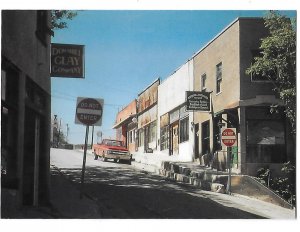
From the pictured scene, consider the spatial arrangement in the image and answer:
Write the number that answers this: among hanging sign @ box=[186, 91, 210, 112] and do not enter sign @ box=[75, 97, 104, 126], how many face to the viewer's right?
0

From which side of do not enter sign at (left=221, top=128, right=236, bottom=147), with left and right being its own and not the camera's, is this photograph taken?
front

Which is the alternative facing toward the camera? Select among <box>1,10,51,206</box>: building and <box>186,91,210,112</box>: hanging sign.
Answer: the hanging sign

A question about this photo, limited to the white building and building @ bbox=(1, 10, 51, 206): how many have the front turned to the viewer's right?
1

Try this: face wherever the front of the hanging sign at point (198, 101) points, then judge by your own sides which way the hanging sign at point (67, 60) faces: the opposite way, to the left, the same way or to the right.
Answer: the same way

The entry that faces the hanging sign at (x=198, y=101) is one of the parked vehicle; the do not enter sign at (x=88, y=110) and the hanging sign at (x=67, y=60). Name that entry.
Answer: the parked vehicle

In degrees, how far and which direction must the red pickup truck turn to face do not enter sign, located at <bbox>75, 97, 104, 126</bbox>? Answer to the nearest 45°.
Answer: approximately 45° to its right

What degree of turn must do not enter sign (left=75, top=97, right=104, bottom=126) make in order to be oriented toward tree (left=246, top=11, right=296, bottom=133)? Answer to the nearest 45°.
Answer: approximately 90° to its left

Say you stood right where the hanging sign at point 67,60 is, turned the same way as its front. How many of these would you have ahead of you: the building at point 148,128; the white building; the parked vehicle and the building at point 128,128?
0

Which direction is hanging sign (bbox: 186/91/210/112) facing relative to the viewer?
toward the camera

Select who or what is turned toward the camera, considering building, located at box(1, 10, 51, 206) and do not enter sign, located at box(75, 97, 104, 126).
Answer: the do not enter sign

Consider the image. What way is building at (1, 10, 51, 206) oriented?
to the viewer's right

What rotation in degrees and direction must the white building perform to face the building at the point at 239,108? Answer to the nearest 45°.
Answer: approximately 90° to its left

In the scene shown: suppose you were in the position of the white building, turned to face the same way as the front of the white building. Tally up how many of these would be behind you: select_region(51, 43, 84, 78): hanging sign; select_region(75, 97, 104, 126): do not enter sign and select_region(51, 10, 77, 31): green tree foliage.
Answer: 0

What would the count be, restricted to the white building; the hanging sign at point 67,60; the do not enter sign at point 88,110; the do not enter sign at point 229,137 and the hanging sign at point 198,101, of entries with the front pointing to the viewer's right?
0

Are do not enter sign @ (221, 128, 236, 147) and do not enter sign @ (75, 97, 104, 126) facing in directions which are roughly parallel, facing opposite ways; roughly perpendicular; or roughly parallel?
roughly parallel

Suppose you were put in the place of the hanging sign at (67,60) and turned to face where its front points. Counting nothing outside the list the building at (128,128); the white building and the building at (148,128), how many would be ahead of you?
0
